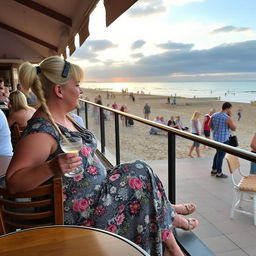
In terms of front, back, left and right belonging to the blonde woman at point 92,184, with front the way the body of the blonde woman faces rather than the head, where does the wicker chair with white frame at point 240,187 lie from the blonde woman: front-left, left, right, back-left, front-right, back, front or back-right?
front-left

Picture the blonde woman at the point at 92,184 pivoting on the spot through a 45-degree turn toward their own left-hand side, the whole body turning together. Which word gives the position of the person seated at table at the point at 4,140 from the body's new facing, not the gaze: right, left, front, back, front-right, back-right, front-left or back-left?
left

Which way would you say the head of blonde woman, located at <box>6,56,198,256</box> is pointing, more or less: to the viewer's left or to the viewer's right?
to the viewer's right

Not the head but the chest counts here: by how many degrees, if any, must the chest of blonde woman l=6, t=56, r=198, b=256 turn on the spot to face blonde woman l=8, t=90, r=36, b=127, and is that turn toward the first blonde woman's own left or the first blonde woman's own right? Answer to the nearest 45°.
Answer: approximately 135° to the first blonde woman's own left

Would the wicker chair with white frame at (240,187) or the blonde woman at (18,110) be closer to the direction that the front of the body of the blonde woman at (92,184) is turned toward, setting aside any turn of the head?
the wicker chair with white frame

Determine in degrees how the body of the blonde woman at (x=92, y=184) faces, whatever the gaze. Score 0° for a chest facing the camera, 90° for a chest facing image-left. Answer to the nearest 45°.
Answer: approximately 270°
